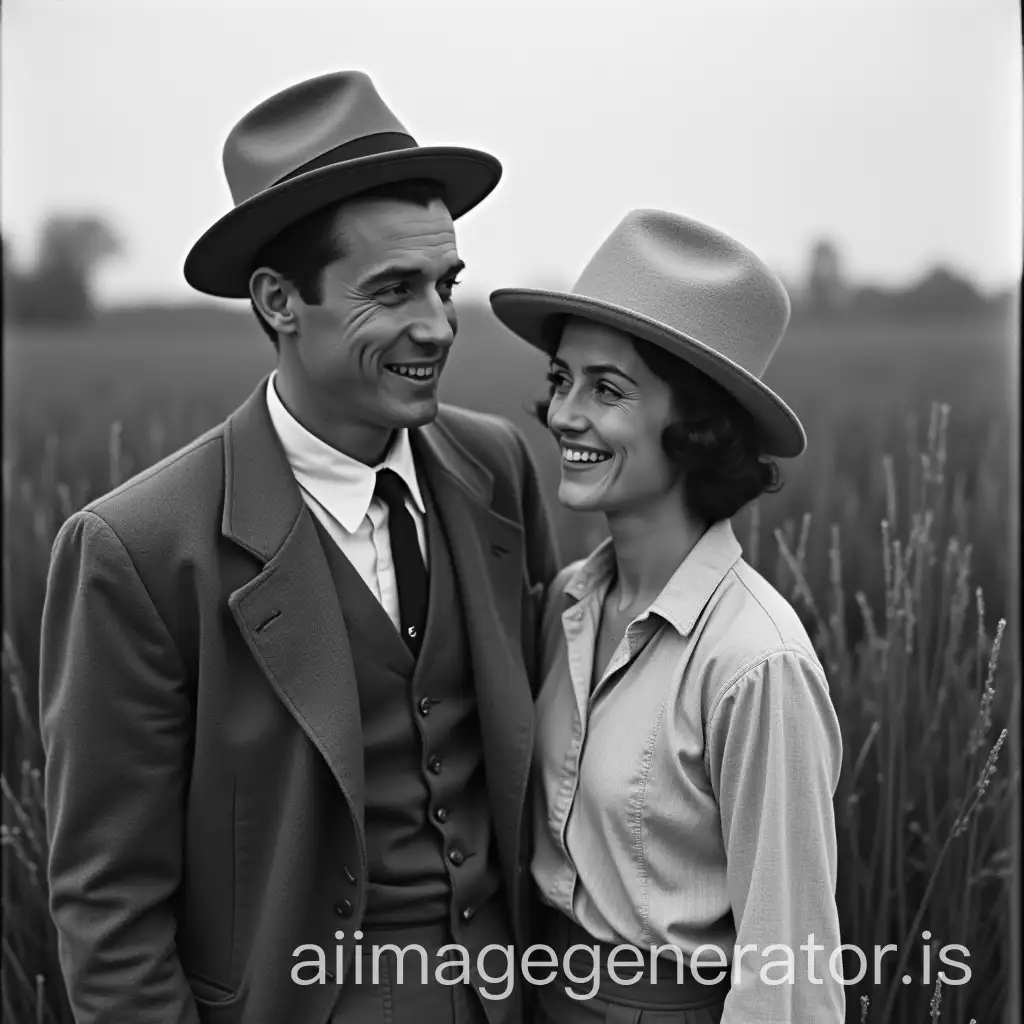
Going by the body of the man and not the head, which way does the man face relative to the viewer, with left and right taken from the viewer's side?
facing the viewer and to the right of the viewer

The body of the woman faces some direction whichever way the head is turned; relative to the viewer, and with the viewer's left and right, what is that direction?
facing the viewer and to the left of the viewer

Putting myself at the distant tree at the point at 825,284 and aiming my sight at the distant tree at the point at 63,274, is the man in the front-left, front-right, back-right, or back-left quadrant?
front-left

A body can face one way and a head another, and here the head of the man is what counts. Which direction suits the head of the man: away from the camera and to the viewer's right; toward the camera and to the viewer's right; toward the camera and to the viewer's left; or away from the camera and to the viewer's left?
toward the camera and to the viewer's right

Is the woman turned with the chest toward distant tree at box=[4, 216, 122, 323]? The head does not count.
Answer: no

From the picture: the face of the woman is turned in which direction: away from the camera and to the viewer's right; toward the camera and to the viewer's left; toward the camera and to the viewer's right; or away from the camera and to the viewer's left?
toward the camera and to the viewer's left

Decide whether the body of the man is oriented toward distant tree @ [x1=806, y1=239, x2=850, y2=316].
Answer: no

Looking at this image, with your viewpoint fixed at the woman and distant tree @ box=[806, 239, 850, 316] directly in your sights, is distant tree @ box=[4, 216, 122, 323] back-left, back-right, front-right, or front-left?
front-left

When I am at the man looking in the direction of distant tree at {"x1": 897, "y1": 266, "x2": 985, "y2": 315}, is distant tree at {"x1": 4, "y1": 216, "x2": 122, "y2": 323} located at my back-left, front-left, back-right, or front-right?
front-left

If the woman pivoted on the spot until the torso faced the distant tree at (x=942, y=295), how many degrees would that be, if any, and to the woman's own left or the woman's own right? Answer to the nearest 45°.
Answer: approximately 135° to the woman's own right

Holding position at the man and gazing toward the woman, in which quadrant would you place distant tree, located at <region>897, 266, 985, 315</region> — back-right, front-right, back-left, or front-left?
front-left

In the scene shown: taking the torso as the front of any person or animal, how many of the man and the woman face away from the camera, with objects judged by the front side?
0

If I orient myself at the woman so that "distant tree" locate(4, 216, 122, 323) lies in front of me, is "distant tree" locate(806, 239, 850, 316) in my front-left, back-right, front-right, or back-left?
front-right
